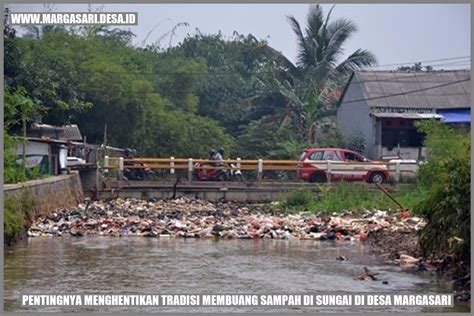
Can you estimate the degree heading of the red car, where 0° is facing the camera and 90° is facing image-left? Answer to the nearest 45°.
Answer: approximately 270°

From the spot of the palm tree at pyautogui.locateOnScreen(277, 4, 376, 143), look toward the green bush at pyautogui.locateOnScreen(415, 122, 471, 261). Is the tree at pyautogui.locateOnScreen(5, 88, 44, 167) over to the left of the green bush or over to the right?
right

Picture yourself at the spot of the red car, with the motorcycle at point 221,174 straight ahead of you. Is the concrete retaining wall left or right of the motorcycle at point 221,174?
left
